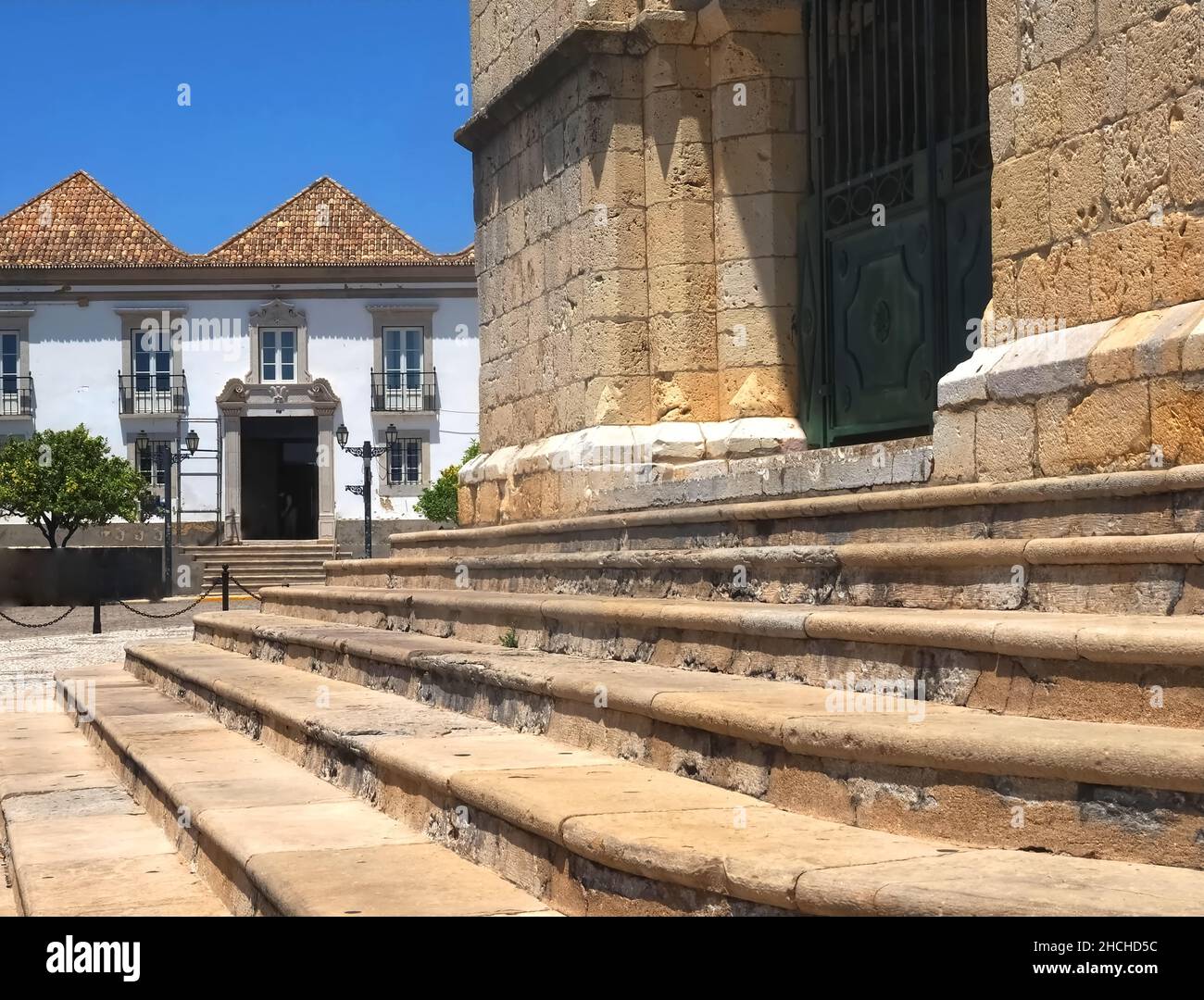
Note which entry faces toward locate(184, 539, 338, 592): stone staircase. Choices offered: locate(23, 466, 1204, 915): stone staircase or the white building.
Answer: the white building

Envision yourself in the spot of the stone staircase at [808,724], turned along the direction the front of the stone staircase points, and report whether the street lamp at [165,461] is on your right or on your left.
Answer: on your right

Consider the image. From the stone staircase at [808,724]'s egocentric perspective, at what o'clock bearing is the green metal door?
The green metal door is roughly at 5 o'clock from the stone staircase.

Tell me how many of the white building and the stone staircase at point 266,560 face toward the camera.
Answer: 2

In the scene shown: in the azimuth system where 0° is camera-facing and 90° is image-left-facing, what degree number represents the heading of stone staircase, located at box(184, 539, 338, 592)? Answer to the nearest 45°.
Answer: approximately 0°

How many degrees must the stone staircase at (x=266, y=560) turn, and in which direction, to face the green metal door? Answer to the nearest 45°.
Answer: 0° — it already faces it

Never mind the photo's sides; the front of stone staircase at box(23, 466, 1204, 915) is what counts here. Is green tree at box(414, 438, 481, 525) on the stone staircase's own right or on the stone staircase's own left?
on the stone staircase's own right

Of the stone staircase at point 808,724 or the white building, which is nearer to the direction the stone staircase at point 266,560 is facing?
the stone staircase

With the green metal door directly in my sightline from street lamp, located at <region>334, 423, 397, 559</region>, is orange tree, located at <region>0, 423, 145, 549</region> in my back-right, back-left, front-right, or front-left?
back-right

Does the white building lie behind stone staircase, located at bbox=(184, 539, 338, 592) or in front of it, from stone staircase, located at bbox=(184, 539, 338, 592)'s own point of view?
behind
